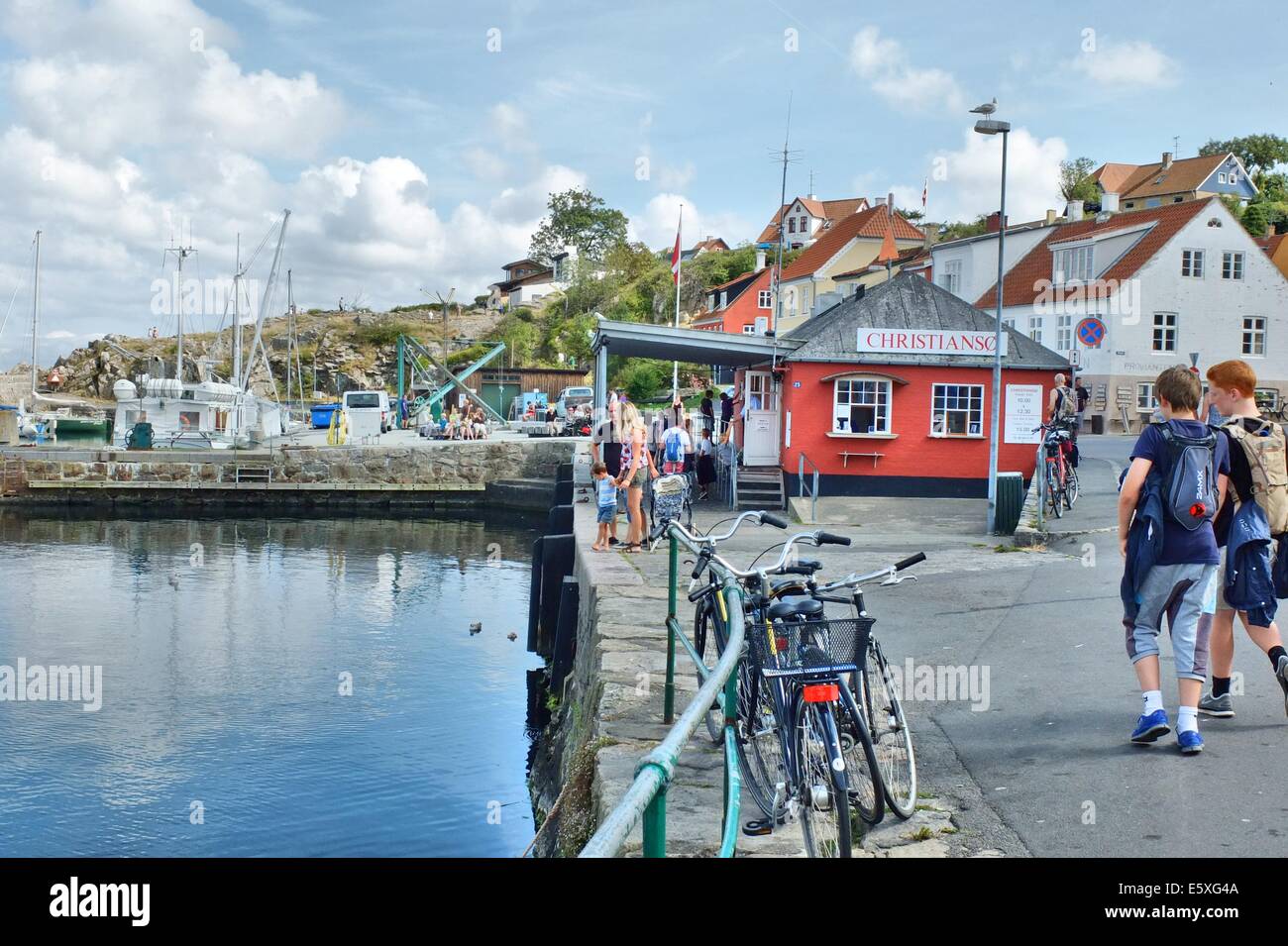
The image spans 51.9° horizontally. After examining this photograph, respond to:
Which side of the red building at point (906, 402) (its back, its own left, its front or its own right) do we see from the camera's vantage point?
front

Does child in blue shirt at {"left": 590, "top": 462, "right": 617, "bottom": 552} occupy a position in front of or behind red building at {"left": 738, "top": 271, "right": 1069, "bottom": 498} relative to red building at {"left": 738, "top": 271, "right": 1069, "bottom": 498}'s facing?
in front

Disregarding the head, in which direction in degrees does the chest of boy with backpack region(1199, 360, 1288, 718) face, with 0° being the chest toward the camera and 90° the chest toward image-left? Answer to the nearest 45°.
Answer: approximately 135°

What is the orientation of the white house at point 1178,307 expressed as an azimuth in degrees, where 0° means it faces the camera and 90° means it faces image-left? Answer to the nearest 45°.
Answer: approximately 45°

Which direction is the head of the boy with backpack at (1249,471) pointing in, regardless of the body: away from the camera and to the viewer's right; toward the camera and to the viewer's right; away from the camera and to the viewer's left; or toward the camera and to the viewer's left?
away from the camera and to the viewer's left

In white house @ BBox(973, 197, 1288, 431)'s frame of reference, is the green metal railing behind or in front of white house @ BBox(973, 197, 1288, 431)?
in front

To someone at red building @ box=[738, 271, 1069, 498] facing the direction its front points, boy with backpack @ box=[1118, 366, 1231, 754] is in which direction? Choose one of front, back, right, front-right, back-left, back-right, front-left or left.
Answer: front

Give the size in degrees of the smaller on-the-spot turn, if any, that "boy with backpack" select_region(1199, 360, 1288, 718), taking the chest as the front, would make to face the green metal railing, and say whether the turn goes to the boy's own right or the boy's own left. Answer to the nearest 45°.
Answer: approximately 135° to the boy's own left
